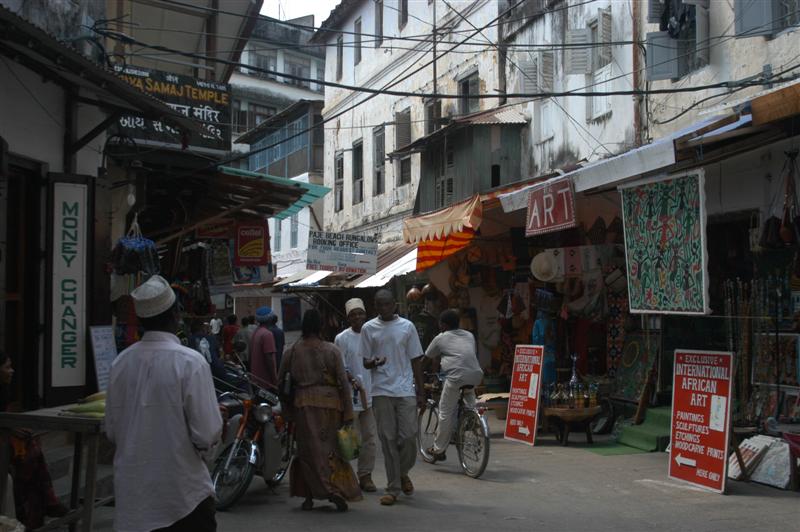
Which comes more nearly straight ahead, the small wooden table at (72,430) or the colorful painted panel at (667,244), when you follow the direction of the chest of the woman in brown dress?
the colorful painted panel

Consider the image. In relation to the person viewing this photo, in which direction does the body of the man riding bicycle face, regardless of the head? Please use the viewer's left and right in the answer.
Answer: facing away from the viewer and to the left of the viewer

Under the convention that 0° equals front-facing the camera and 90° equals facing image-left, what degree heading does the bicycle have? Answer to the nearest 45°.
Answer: approximately 135°

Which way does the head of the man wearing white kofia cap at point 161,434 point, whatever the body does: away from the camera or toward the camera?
away from the camera

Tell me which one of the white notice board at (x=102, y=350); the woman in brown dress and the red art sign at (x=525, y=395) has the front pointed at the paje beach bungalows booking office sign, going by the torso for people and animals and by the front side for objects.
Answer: the woman in brown dress

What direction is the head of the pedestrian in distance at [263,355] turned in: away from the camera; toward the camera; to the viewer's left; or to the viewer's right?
away from the camera

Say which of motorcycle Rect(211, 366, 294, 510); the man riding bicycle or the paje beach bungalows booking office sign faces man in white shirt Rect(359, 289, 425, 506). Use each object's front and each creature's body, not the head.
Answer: the paje beach bungalows booking office sign

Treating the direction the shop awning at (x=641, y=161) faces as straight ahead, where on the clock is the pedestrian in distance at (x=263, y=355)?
The pedestrian in distance is roughly at 2 o'clock from the shop awning.

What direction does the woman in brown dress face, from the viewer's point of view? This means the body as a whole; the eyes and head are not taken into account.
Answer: away from the camera

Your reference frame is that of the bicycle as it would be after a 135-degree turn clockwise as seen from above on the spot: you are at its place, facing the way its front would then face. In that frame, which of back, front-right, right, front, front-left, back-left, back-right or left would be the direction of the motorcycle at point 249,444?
back-right
